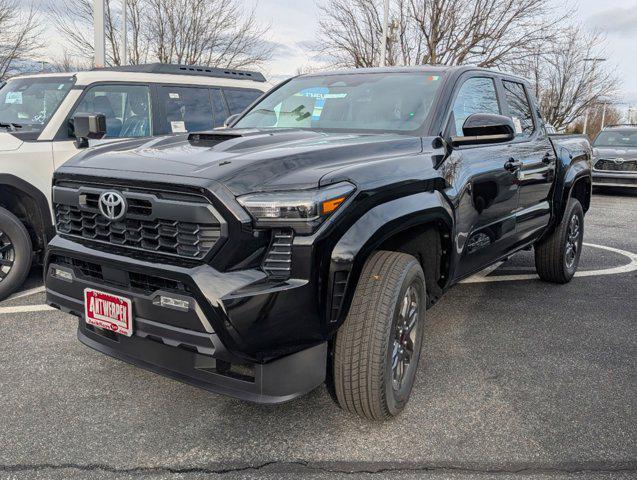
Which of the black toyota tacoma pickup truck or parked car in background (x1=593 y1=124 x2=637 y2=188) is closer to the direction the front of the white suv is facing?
the black toyota tacoma pickup truck

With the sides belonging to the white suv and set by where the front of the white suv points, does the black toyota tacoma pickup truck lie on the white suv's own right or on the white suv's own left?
on the white suv's own left

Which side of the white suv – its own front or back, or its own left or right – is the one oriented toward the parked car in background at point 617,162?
back

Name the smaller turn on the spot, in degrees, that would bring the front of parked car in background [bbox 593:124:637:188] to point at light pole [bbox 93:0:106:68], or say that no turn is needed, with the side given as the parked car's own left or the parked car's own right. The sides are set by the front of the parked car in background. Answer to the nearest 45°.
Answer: approximately 45° to the parked car's own right

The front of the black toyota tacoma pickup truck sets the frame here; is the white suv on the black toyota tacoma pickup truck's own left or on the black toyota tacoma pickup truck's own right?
on the black toyota tacoma pickup truck's own right

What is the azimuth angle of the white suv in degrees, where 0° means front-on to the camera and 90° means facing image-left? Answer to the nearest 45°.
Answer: approximately 45°

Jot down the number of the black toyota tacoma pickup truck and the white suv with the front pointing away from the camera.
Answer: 0
